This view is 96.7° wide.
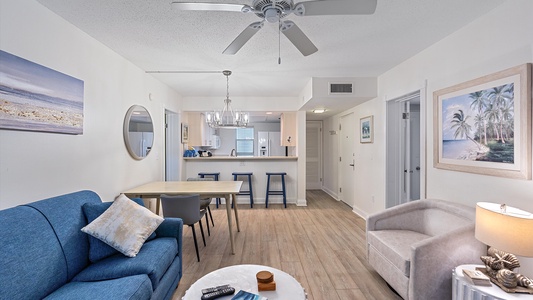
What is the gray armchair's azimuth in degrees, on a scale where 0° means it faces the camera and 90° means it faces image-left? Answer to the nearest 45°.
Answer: approximately 45°

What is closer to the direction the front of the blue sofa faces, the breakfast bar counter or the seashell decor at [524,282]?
the seashell decor

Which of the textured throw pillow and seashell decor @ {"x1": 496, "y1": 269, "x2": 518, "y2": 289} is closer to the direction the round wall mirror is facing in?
the seashell decor

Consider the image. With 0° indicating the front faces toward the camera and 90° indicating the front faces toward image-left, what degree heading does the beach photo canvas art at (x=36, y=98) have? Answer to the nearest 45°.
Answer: approximately 315°

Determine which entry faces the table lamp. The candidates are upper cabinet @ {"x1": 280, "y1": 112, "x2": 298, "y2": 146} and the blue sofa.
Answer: the blue sofa

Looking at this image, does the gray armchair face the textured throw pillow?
yes

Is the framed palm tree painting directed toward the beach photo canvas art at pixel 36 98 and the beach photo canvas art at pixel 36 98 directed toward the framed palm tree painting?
yes

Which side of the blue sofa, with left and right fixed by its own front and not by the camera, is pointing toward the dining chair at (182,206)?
left

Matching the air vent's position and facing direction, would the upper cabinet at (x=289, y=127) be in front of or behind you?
behind

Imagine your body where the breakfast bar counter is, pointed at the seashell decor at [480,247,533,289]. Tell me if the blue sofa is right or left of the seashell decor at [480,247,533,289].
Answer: right
